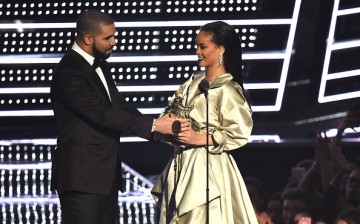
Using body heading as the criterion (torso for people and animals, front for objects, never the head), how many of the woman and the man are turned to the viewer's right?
1

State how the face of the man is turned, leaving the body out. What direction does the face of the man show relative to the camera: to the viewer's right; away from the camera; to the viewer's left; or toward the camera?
to the viewer's right

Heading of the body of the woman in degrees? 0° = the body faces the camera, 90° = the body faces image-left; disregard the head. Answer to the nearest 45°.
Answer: approximately 45°

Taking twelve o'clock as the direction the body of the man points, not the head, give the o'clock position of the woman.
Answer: The woman is roughly at 12 o'clock from the man.

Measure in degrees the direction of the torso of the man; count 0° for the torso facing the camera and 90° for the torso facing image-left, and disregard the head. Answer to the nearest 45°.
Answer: approximately 270°

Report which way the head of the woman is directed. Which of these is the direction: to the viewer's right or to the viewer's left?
to the viewer's left

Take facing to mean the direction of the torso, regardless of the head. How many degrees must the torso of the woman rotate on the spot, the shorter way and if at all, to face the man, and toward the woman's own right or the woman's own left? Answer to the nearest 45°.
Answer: approximately 45° to the woman's own right
